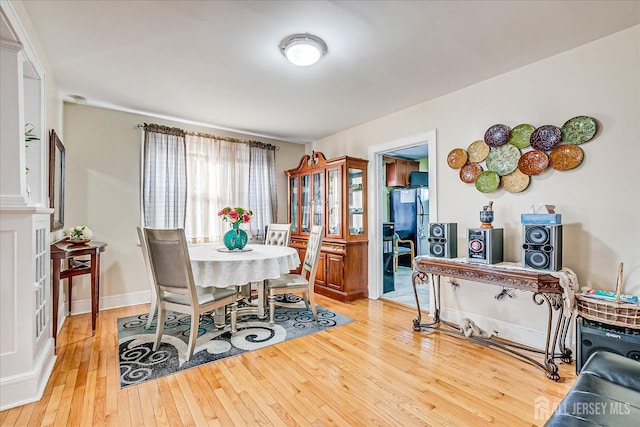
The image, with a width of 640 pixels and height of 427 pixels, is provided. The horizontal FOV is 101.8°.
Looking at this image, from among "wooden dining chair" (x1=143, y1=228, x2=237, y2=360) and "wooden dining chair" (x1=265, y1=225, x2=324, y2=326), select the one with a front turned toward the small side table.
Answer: "wooden dining chair" (x1=265, y1=225, x2=324, y2=326)

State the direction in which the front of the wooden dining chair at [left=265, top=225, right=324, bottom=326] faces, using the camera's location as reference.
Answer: facing to the left of the viewer

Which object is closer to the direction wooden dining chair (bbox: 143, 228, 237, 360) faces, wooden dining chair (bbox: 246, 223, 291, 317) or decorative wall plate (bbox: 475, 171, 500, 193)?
the wooden dining chair

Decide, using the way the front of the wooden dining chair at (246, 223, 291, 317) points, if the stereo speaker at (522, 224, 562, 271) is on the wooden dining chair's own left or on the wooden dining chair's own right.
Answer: on the wooden dining chair's own left

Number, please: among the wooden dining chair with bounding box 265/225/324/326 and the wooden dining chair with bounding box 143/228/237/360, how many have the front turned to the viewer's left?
1

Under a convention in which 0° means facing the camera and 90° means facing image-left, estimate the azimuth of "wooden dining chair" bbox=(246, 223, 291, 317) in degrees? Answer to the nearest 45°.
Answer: approximately 45°

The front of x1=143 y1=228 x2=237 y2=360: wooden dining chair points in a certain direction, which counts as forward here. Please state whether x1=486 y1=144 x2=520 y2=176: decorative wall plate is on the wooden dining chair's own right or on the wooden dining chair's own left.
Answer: on the wooden dining chair's own right

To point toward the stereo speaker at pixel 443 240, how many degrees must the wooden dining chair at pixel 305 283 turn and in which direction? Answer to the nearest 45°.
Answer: approximately 180°

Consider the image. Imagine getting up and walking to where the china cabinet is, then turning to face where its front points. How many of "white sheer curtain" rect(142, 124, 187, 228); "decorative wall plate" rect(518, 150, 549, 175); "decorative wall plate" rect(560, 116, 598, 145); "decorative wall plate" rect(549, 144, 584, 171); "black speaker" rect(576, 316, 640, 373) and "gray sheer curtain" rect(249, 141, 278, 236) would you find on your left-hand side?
4

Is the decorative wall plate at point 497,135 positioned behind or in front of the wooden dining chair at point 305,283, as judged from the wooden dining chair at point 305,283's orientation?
behind
